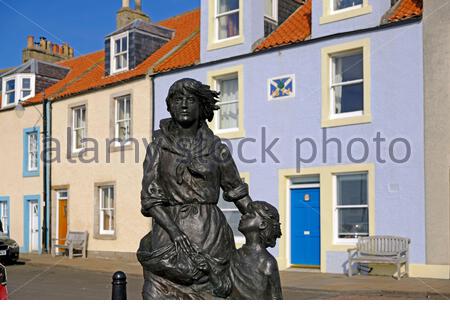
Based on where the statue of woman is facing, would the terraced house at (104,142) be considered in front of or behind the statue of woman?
behind

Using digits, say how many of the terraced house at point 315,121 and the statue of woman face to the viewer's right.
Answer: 0

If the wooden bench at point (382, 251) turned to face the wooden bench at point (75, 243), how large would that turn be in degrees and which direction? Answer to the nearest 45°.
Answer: approximately 90° to its right

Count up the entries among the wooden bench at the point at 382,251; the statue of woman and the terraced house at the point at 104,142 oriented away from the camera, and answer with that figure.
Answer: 0

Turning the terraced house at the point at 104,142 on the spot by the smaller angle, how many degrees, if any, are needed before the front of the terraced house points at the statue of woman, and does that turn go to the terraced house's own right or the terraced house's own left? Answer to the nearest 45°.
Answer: approximately 45° to the terraced house's own left

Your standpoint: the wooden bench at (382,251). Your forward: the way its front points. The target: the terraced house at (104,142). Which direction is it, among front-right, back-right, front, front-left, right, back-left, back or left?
right

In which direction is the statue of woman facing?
toward the camera

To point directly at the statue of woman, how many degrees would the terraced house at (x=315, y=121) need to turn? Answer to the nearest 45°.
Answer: approximately 45° to its left

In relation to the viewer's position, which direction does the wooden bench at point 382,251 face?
facing the viewer and to the left of the viewer

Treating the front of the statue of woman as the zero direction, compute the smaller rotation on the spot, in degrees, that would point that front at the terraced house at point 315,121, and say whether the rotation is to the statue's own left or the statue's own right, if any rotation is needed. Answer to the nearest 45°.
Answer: approximately 180°

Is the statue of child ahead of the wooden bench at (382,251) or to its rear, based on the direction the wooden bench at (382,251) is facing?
ahead

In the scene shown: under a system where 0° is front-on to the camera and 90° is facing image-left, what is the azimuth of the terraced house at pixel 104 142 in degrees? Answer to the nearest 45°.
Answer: approximately 45°
